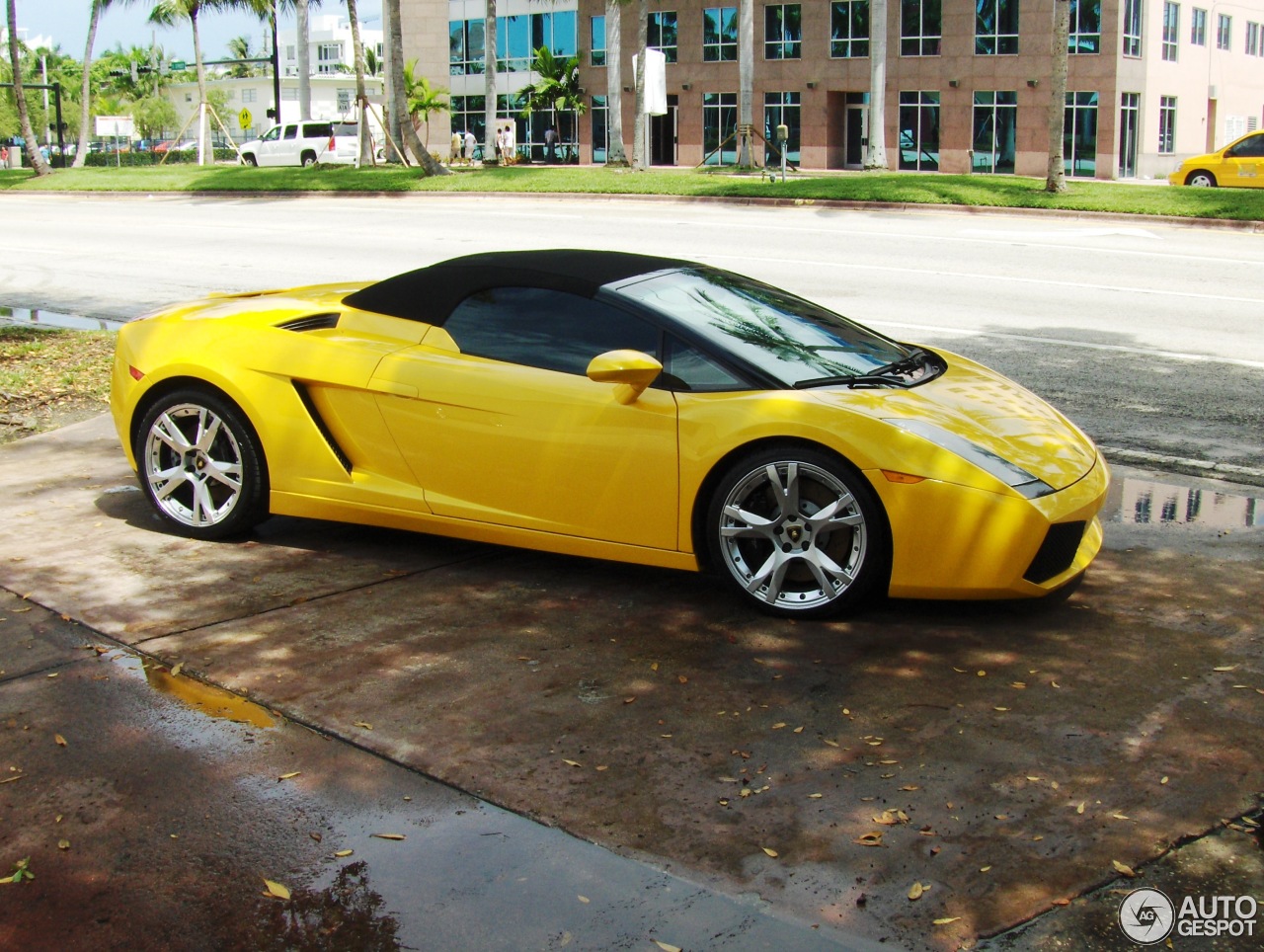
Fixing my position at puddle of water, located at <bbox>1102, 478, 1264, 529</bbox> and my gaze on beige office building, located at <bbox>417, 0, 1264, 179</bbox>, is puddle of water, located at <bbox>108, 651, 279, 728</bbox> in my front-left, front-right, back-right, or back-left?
back-left

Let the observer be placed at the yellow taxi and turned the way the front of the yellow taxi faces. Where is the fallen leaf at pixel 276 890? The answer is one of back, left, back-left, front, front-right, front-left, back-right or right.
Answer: left

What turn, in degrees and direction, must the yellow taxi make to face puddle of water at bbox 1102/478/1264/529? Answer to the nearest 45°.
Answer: approximately 90° to its left

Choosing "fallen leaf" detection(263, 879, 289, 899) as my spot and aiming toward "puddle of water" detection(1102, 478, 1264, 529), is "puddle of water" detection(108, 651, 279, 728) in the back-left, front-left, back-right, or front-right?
front-left

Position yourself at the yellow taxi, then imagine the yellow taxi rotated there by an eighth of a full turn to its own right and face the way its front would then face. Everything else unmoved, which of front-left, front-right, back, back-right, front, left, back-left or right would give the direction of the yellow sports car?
back-left

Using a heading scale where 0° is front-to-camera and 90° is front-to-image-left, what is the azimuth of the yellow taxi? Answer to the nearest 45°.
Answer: approximately 90°

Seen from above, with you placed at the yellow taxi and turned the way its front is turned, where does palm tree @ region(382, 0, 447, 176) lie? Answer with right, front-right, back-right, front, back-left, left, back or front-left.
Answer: front

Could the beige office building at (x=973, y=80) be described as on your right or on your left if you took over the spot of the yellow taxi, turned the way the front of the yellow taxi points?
on your right
